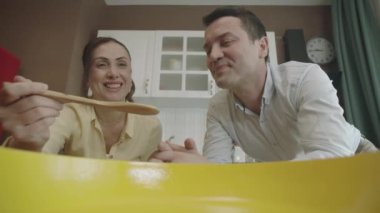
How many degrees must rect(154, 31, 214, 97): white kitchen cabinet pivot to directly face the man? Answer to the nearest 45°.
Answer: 0° — it already faces them

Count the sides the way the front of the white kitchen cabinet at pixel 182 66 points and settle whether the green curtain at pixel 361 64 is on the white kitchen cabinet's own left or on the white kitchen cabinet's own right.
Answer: on the white kitchen cabinet's own left

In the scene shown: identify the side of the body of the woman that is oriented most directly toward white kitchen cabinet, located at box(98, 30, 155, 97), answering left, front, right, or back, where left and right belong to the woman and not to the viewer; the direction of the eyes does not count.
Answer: back

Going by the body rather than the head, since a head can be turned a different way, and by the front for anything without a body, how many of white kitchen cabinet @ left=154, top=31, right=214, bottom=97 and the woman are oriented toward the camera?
2

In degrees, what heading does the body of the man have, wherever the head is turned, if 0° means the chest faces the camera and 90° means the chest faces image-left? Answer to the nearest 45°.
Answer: approximately 45°
